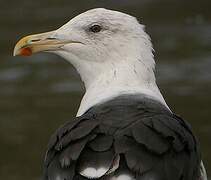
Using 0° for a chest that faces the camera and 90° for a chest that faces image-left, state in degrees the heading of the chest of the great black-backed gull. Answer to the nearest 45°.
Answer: approximately 180°
